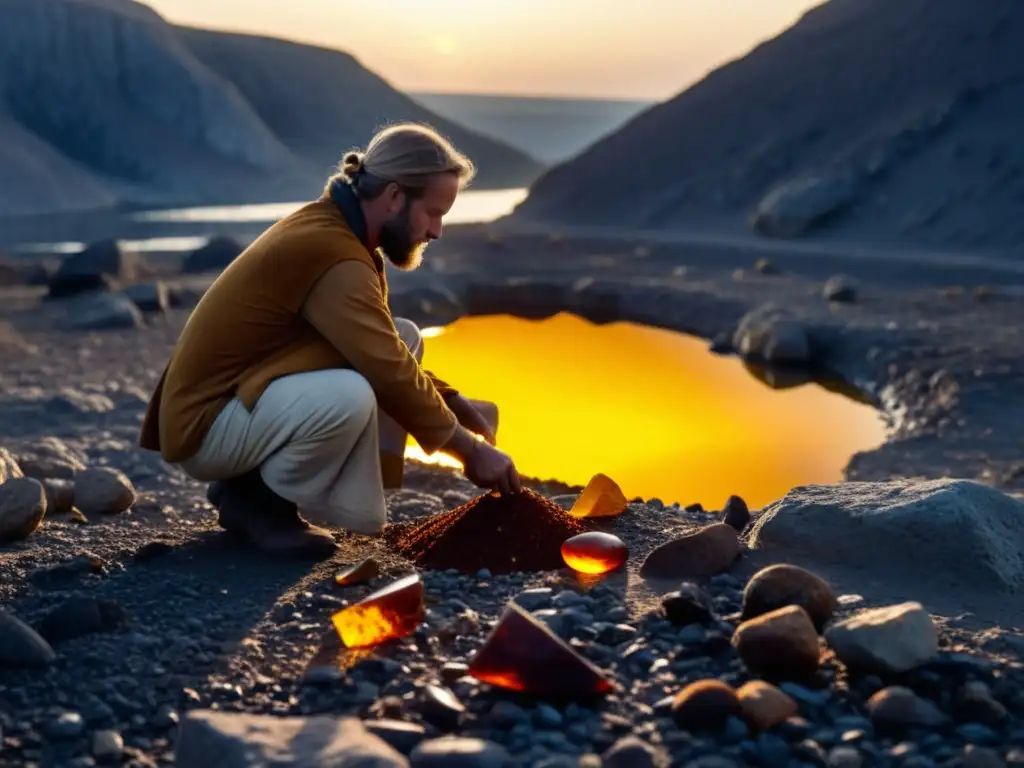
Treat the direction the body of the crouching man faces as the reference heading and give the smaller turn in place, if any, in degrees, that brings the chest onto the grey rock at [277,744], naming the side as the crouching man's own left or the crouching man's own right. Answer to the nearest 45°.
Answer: approximately 90° to the crouching man's own right

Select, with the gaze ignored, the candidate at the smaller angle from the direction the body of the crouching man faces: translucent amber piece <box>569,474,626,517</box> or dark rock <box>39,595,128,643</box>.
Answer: the translucent amber piece

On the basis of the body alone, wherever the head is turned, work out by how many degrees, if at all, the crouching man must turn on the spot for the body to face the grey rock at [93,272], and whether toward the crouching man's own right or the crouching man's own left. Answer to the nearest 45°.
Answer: approximately 90° to the crouching man's own left

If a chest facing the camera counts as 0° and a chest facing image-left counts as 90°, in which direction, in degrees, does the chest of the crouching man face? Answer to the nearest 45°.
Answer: approximately 270°

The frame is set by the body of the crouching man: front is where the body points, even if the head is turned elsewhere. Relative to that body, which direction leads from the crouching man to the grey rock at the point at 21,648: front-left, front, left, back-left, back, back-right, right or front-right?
back-right

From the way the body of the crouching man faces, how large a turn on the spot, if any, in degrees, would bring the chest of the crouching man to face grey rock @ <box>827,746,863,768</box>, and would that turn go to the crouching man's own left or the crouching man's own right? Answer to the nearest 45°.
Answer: approximately 45° to the crouching man's own right

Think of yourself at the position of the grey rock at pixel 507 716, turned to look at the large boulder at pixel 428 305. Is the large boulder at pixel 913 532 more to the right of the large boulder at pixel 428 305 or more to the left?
right

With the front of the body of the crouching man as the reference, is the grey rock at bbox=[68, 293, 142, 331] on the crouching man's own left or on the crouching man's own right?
on the crouching man's own left
